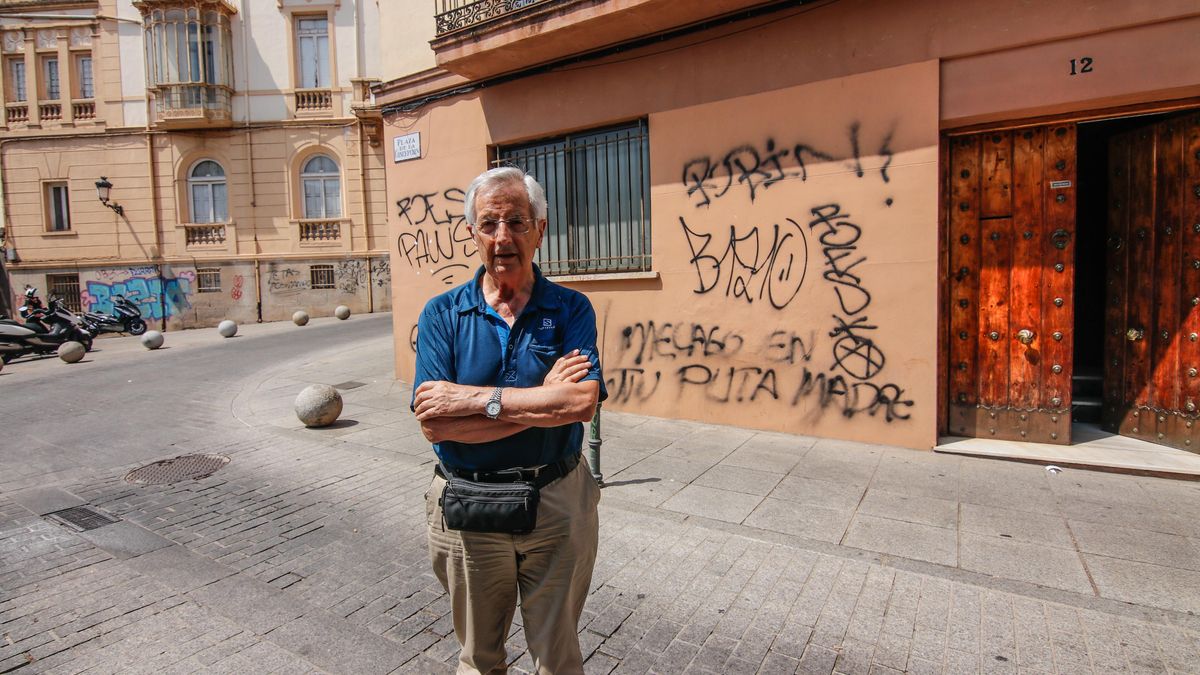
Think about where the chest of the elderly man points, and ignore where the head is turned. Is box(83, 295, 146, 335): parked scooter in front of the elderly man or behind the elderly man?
behind

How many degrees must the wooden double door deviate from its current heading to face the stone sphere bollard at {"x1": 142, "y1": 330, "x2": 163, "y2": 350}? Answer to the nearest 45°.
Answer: approximately 45° to its right

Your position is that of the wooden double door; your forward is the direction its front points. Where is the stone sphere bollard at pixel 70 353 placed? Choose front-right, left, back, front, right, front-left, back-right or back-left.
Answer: front-right

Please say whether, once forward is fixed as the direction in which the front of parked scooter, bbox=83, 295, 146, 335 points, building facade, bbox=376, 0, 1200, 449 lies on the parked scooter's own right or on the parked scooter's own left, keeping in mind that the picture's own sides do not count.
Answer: on the parked scooter's own right

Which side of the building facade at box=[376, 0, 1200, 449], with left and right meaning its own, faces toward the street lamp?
right

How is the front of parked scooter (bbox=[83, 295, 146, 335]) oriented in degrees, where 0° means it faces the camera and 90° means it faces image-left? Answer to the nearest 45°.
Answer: approximately 270°

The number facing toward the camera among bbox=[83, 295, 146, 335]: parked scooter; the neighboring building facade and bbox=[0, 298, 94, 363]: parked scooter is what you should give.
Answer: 1

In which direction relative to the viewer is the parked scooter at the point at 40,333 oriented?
to the viewer's right

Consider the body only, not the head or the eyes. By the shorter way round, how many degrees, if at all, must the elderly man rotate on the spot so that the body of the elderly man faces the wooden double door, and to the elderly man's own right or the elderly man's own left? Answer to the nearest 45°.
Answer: approximately 135° to the elderly man's own left

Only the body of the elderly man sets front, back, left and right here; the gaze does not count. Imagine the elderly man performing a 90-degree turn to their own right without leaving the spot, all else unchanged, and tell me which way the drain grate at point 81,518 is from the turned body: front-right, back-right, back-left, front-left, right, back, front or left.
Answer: front-right

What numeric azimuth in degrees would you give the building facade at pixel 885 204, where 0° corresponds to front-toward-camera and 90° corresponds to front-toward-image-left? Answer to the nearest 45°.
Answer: approximately 45°

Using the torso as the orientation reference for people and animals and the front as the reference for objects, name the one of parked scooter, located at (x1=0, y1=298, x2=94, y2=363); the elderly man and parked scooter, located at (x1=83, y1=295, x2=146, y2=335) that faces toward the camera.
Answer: the elderly man

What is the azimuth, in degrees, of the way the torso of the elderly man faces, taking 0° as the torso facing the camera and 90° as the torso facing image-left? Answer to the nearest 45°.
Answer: approximately 0°
